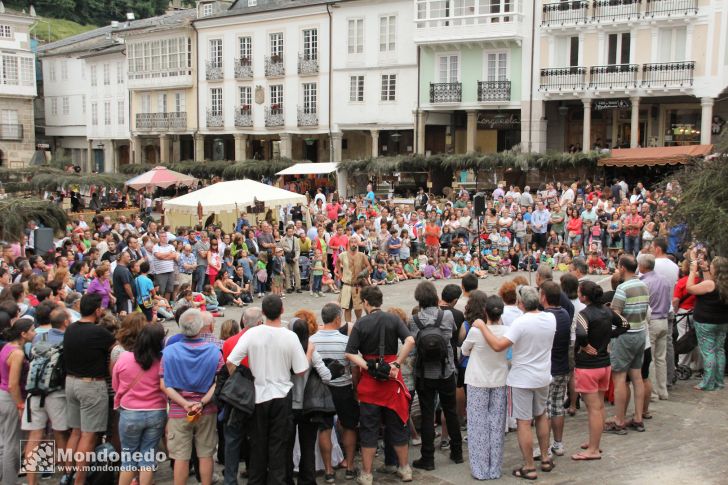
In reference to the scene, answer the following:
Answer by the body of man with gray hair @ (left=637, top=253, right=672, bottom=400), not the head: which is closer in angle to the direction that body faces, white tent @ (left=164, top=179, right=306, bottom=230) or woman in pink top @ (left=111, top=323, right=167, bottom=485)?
the white tent

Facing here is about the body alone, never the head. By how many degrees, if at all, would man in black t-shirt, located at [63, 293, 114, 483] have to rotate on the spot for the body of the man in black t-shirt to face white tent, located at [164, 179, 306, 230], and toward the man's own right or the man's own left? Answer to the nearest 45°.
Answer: approximately 45° to the man's own left

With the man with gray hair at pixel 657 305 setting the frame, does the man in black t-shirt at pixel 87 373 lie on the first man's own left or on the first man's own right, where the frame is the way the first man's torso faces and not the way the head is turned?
on the first man's own left

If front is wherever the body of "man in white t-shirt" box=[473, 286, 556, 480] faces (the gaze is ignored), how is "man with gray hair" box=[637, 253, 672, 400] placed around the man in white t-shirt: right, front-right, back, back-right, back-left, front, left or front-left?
right

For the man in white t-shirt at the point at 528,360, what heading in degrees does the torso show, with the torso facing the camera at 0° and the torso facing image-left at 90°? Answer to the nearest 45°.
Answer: approximately 135°

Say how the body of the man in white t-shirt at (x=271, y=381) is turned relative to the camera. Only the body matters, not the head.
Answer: away from the camera

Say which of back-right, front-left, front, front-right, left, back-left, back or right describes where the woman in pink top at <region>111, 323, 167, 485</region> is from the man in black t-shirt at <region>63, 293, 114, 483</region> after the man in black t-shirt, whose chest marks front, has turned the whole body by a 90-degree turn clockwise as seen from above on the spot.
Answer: front

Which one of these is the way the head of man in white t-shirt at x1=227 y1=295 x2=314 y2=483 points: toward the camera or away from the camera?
away from the camera

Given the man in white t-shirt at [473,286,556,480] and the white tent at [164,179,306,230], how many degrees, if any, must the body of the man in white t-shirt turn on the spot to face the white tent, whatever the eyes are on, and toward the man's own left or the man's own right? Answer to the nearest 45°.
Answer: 0° — they already face it

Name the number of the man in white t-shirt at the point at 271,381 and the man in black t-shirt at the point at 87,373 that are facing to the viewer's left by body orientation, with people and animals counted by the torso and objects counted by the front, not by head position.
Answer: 0

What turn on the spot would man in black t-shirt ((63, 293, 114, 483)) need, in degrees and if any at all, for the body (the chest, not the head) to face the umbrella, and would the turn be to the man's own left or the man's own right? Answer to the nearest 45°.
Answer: approximately 45° to the man's own left

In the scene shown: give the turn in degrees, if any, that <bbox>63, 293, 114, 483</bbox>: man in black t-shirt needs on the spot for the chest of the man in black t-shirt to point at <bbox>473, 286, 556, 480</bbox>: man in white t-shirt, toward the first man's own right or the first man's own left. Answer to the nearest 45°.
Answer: approximately 45° to the first man's own right

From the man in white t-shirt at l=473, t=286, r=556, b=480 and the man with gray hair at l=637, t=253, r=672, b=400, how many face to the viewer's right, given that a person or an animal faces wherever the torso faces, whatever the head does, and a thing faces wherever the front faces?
0

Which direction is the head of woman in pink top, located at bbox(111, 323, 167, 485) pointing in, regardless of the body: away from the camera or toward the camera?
away from the camera
